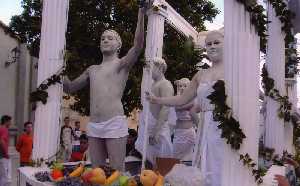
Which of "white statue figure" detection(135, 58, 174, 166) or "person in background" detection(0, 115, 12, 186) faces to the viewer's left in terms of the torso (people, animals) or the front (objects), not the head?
the white statue figure

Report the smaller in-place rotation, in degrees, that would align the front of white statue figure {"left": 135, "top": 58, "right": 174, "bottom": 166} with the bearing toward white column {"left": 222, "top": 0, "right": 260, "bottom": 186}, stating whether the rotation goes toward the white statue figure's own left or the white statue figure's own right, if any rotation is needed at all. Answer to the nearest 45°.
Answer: approximately 90° to the white statue figure's own left
